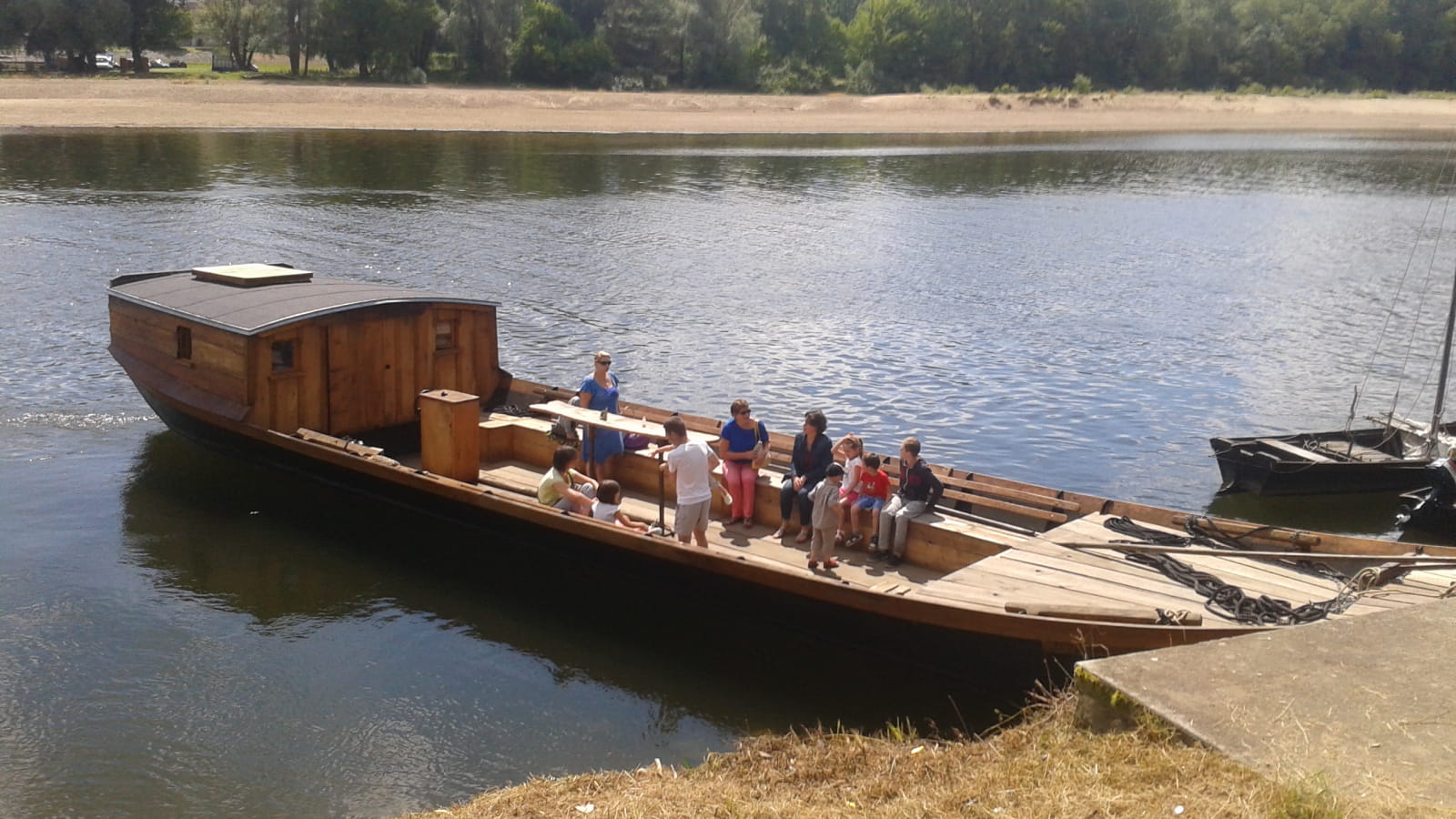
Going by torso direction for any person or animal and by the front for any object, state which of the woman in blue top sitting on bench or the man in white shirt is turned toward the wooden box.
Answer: the man in white shirt

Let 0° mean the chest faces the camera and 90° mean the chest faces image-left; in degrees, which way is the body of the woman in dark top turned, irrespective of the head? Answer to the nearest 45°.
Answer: approximately 45°

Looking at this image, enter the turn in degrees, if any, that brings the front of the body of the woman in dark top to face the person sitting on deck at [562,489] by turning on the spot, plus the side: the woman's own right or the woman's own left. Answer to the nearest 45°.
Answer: approximately 45° to the woman's own right

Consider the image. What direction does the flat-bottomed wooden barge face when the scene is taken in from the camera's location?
facing the viewer and to the right of the viewer

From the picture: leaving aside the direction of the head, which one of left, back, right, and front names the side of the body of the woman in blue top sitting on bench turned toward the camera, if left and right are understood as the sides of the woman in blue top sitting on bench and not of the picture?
front

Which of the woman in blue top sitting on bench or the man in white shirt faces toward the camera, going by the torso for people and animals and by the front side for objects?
the woman in blue top sitting on bench

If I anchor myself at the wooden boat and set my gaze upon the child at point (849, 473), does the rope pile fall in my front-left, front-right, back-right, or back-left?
front-left

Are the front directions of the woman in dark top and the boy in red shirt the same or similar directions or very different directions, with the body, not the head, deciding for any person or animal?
same or similar directions

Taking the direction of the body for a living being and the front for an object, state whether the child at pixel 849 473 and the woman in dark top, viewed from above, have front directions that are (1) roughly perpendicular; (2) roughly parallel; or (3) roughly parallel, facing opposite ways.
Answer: roughly parallel

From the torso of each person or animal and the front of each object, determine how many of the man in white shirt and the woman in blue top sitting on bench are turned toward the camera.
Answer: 1

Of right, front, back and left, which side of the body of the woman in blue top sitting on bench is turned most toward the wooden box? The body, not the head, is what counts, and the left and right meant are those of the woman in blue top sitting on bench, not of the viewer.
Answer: right

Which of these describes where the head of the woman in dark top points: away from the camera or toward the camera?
toward the camera

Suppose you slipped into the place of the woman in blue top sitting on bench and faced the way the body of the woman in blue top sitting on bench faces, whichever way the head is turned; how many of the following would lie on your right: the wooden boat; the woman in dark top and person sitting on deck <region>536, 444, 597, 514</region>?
1
